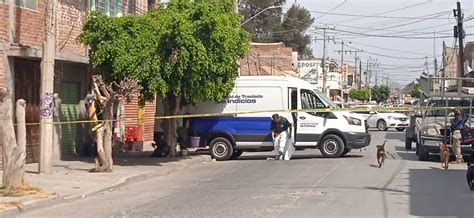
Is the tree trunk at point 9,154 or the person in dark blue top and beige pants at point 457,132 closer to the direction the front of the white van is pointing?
the person in dark blue top and beige pants

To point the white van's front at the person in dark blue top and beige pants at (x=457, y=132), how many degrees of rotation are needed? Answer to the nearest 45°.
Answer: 0° — it already faces them

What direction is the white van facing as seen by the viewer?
to the viewer's right

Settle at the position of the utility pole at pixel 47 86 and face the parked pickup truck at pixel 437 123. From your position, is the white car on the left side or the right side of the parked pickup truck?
left

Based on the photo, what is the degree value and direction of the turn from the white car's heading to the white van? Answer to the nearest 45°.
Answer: approximately 45° to its right

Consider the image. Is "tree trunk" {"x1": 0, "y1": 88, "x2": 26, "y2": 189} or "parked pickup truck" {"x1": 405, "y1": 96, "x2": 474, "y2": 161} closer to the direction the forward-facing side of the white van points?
the parked pickup truck

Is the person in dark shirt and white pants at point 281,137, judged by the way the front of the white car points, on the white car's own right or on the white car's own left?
on the white car's own right

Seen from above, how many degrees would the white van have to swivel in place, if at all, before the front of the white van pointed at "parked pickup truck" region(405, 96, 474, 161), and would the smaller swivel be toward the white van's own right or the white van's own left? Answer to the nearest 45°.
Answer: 0° — it already faces it

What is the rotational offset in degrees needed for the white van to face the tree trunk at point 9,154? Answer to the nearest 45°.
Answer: approximately 135° to its right
